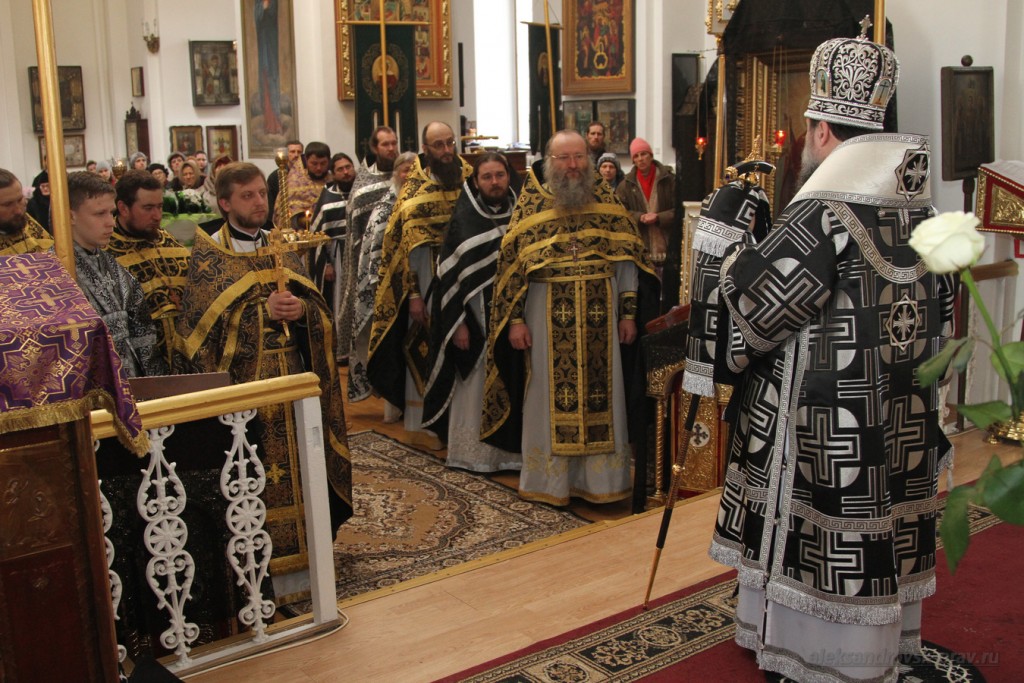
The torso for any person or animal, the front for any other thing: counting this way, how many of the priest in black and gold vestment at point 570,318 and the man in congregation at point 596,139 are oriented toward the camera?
2

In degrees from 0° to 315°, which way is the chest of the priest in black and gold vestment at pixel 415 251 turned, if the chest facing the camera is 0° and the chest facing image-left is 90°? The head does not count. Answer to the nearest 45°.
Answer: approximately 315°

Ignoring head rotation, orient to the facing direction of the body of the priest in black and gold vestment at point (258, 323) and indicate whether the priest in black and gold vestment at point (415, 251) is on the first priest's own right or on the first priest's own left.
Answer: on the first priest's own left

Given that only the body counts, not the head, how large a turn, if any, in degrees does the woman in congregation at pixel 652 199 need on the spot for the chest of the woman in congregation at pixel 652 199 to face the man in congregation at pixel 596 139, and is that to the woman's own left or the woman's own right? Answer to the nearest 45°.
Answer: approximately 135° to the woman's own right

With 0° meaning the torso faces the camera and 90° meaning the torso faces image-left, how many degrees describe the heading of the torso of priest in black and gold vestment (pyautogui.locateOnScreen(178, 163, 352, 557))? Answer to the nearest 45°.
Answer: approximately 315°

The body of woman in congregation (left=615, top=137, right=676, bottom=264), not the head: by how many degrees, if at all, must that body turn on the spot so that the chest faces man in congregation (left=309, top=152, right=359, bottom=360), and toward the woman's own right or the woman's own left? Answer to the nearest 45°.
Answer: approximately 90° to the woman's own right

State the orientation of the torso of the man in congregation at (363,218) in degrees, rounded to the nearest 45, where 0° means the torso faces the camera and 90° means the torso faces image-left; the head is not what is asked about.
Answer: approximately 315°

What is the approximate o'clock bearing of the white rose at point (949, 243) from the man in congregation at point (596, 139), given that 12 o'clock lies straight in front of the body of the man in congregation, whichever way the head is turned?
The white rose is roughly at 12 o'clock from the man in congregation.

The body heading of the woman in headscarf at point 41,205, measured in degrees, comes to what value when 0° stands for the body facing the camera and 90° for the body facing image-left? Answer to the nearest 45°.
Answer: approximately 315°

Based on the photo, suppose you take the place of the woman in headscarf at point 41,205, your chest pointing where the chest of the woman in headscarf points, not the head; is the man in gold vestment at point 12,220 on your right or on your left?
on your right

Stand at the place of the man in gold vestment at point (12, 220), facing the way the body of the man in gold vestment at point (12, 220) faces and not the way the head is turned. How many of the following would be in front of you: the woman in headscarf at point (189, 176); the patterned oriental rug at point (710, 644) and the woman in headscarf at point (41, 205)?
1

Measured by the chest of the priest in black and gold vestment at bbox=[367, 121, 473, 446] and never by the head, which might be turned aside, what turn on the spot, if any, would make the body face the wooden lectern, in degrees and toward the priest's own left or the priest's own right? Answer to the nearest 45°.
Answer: approximately 45° to the priest's own right

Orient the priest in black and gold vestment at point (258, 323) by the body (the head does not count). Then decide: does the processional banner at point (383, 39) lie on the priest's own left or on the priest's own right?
on the priest's own left

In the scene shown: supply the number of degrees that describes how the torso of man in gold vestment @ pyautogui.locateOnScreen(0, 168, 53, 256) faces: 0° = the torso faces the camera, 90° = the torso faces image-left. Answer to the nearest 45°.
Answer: approximately 315°

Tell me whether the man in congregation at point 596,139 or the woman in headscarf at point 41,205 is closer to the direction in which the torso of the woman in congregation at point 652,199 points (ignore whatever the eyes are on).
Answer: the woman in headscarf

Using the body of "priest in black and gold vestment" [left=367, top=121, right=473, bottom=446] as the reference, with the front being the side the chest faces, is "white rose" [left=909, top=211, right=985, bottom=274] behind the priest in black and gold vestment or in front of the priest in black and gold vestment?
in front

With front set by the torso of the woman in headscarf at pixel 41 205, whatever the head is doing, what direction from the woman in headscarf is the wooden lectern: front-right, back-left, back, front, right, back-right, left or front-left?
front-right

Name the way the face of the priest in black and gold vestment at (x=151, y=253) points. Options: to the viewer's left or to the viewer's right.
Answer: to the viewer's right

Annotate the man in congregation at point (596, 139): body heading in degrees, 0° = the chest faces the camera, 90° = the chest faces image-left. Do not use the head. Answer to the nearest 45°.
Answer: approximately 0°
